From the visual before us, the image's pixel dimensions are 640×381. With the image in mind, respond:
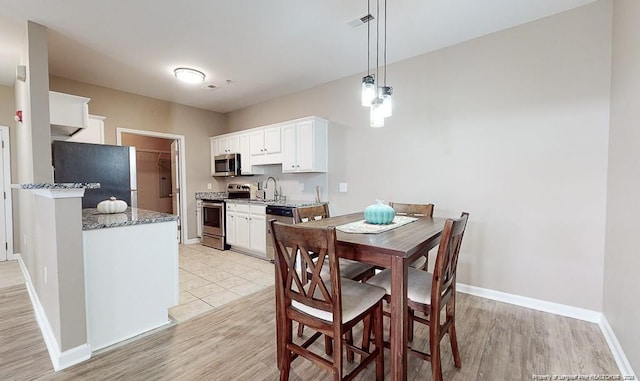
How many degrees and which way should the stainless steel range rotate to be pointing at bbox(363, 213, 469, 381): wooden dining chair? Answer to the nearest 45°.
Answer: approximately 45° to its left

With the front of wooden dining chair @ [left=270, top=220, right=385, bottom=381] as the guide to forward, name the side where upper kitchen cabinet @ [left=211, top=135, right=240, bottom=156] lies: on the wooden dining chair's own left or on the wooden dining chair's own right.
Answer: on the wooden dining chair's own left

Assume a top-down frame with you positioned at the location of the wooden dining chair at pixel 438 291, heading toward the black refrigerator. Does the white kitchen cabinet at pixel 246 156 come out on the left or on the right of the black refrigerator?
right

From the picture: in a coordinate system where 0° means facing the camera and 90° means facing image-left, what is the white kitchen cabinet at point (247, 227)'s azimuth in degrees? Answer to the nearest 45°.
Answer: approximately 45°

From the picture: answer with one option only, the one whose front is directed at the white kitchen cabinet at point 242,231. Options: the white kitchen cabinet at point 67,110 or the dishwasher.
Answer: the white kitchen cabinet at point 67,110

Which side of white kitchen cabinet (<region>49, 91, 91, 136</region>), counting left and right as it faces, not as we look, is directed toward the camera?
right

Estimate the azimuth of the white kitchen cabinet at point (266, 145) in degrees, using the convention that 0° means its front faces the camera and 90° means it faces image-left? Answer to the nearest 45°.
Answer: approximately 45°
